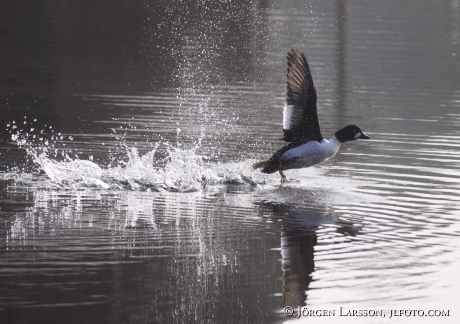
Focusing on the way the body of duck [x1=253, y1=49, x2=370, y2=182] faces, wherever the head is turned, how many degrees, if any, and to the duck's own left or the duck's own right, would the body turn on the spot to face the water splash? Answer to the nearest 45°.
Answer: approximately 180°

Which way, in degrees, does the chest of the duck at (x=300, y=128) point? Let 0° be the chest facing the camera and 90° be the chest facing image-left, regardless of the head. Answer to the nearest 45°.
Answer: approximately 270°
